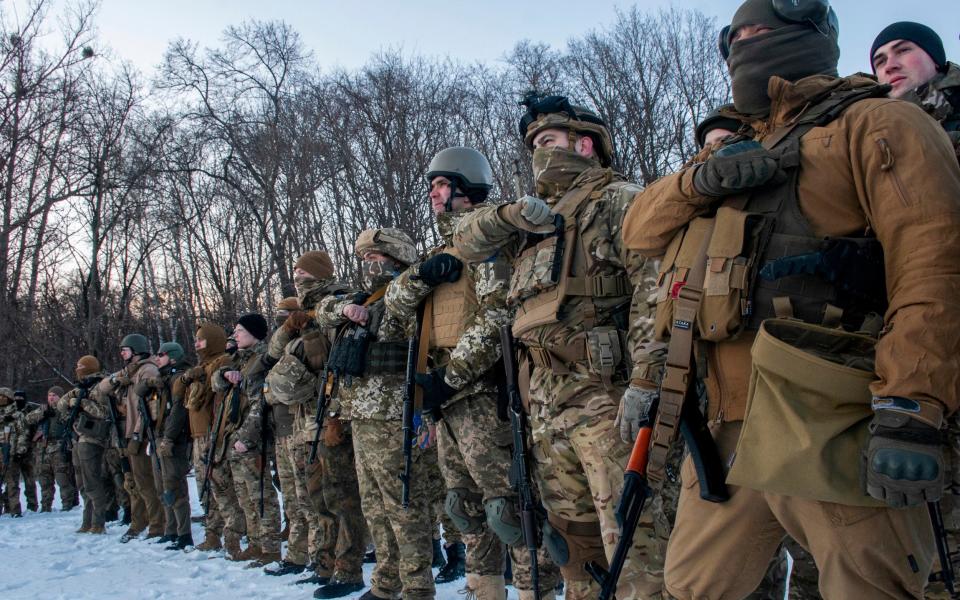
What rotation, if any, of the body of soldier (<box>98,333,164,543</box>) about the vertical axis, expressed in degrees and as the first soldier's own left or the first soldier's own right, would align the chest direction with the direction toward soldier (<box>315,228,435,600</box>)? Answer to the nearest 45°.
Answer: approximately 45° to the first soldier's own left

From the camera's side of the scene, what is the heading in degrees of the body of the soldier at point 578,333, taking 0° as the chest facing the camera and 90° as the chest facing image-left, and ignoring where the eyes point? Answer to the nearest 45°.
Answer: approximately 45°

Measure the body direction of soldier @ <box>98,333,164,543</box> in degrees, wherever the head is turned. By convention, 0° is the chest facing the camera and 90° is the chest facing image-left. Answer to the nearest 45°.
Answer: approximately 45°

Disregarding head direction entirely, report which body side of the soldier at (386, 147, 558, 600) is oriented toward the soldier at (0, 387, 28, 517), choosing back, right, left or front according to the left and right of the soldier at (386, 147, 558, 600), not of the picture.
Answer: right

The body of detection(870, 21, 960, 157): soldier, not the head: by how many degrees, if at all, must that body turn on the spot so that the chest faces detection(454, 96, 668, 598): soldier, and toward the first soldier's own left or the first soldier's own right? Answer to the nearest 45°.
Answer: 0° — they already face them

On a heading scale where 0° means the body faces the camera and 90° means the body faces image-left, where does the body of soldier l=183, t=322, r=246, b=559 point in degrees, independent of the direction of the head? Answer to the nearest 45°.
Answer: approximately 90°

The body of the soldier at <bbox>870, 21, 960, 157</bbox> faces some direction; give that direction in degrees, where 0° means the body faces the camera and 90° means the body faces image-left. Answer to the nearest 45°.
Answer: approximately 45°

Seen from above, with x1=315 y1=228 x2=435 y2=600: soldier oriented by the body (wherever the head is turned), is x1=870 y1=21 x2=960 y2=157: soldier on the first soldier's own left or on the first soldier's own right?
on the first soldier's own left
